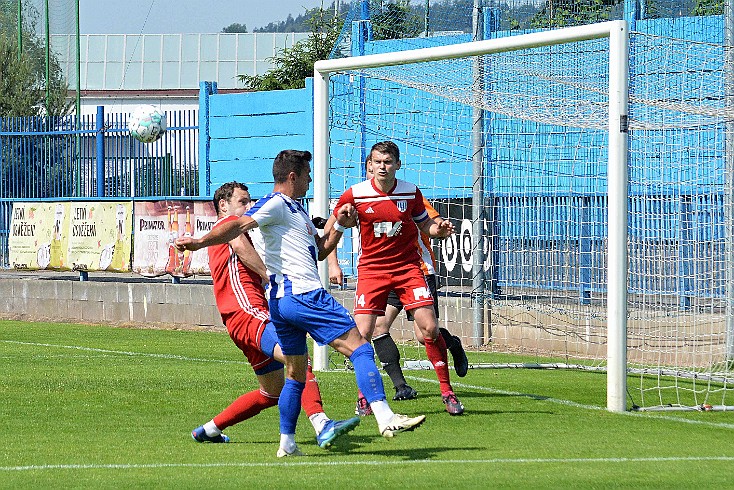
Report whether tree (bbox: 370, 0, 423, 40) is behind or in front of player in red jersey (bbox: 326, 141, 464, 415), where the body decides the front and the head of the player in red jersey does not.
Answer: behind

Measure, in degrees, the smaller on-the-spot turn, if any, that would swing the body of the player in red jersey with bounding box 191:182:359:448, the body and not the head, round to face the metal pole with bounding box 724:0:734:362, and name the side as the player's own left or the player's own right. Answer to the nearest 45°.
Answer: approximately 45° to the player's own left

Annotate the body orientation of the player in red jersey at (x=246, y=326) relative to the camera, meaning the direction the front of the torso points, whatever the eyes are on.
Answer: to the viewer's right

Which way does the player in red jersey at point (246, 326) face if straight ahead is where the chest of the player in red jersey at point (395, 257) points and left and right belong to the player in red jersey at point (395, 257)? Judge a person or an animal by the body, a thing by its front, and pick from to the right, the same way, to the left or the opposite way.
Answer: to the left

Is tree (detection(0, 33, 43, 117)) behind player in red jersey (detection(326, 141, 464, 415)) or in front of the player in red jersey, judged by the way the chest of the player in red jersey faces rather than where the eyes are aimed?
behind

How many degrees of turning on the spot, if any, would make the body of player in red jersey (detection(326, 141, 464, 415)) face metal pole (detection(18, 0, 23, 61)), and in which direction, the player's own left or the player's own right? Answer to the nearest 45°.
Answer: approximately 135° to the player's own right

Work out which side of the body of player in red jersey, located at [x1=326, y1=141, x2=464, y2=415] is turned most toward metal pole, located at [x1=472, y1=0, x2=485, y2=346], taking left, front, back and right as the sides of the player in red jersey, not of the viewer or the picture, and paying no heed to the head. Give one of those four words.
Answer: back

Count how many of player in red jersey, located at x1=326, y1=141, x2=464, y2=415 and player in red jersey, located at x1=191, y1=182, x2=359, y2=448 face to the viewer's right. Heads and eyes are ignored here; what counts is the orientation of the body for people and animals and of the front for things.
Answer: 1

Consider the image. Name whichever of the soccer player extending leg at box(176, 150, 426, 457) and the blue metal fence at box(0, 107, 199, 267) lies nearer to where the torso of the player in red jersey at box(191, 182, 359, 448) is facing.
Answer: the soccer player extending leg

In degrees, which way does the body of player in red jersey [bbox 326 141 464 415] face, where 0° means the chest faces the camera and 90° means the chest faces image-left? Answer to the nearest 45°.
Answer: approximately 0°

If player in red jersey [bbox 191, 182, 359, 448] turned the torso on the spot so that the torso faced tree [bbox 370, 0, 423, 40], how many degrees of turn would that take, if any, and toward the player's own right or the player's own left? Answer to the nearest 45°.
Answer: approximately 90° to the player's own left

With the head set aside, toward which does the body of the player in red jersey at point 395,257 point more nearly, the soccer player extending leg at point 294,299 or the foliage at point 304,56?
the soccer player extending leg
